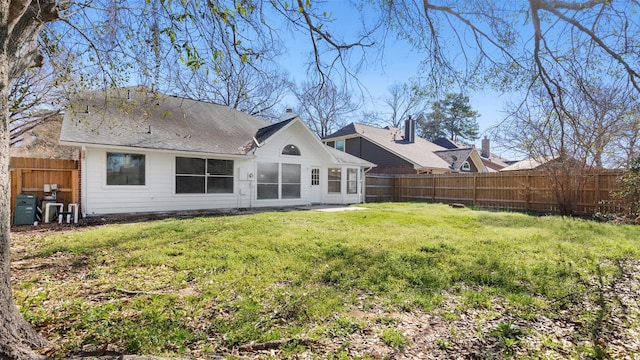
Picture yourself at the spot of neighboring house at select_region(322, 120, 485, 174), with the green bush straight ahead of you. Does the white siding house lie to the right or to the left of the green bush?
right

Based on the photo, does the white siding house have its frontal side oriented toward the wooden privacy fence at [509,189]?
no

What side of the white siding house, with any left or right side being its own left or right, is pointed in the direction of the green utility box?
left

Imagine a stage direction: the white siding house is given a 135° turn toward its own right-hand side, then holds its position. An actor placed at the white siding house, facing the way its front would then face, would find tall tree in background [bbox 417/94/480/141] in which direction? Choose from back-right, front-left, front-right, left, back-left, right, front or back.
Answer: front-left

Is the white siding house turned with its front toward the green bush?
no

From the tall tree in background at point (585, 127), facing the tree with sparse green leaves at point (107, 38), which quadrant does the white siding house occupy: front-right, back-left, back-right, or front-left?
front-right

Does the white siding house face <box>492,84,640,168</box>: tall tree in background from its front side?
no

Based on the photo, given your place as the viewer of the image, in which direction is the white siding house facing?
facing away from the viewer and to the left of the viewer
